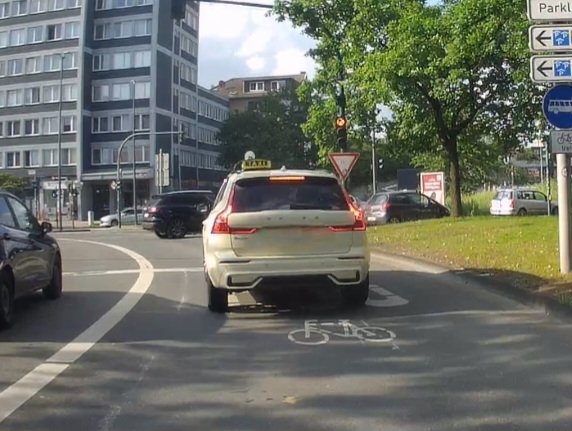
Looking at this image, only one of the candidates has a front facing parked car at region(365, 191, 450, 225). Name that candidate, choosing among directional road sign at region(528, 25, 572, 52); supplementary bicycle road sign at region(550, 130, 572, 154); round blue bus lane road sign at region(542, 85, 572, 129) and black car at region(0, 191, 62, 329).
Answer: the black car

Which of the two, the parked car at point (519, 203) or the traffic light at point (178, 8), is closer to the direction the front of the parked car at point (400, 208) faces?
the parked car

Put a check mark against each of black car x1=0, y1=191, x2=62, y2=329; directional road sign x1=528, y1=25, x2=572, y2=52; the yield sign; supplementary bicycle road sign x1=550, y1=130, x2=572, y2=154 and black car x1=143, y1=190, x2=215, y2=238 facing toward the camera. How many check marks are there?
3

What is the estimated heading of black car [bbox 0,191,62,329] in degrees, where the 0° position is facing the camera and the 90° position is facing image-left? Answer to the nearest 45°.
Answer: approximately 225°

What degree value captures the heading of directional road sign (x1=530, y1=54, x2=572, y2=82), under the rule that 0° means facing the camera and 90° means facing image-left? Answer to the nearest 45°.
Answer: approximately 0°

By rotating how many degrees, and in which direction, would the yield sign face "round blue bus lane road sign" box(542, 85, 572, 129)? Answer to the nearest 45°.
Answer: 0° — it already faces it

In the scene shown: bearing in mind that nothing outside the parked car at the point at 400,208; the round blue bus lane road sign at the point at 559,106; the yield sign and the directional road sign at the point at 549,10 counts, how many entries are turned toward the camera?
3
